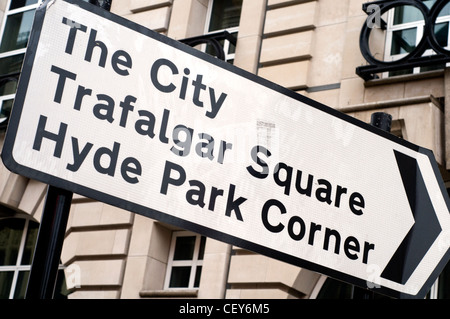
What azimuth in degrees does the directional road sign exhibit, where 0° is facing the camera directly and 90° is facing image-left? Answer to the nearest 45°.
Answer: approximately 0°

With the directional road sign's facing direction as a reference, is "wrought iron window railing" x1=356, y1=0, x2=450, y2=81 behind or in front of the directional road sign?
behind
